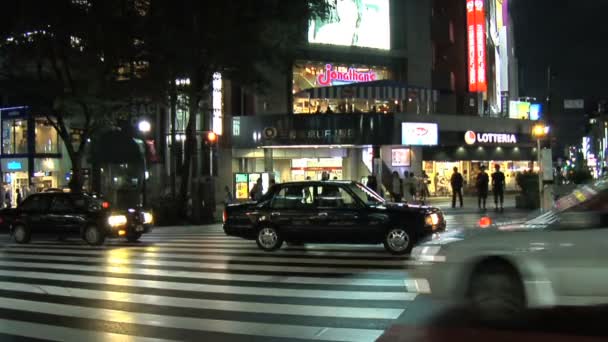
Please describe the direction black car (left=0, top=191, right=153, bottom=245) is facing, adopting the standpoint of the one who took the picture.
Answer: facing the viewer and to the right of the viewer

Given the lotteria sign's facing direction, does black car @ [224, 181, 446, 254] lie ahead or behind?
ahead

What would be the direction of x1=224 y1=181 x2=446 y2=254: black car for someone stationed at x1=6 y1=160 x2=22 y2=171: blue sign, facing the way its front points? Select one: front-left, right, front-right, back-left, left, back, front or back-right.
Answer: front

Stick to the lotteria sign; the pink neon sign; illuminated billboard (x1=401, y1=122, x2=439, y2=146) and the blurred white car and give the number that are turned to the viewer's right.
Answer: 0

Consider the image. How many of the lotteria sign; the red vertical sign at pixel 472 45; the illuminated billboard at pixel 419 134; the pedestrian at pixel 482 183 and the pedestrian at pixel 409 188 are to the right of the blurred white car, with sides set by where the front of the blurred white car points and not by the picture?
5

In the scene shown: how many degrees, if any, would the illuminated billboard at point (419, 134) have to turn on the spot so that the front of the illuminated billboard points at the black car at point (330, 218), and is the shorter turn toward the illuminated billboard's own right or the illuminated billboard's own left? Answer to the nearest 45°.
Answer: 0° — it already faces it

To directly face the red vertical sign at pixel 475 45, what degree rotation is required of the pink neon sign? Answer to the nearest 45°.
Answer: approximately 135° to its left

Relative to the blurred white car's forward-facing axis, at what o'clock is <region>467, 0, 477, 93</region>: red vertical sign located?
The red vertical sign is roughly at 3 o'clock from the blurred white car.

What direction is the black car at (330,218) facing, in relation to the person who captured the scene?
facing to the right of the viewer

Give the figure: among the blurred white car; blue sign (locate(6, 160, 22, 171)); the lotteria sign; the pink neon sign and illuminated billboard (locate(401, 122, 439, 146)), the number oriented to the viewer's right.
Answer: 0

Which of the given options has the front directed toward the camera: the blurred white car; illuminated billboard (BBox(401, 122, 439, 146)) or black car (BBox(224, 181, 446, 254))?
the illuminated billboard

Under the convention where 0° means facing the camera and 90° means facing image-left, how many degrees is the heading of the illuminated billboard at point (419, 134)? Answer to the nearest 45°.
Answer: approximately 0°

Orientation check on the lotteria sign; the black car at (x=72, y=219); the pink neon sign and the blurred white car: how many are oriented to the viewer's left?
1

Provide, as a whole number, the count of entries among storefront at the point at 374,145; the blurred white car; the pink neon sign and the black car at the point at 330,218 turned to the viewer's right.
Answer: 1

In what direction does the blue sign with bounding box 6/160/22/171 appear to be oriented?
toward the camera

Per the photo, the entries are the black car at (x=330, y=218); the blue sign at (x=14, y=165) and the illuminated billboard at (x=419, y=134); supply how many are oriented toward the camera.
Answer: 2

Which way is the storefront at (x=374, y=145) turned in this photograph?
toward the camera
